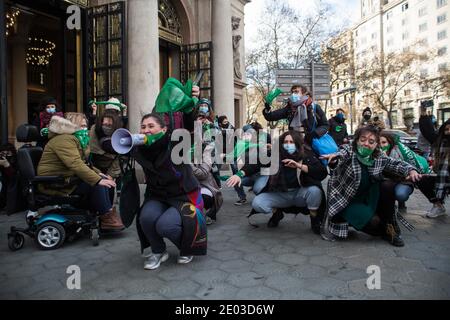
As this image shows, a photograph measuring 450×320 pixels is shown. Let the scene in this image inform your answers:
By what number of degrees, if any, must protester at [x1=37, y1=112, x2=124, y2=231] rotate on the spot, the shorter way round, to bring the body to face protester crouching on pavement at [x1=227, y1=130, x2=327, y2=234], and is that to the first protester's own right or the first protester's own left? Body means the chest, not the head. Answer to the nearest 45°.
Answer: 0° — they already face them

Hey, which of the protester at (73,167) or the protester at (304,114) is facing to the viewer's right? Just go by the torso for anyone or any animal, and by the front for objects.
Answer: the protester at (73,167)

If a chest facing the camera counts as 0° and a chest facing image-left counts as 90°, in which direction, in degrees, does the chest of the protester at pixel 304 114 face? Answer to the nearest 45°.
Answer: approximately 45°

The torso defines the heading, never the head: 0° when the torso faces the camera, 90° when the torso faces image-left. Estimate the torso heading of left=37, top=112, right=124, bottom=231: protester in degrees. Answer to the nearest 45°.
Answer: approximately 270°

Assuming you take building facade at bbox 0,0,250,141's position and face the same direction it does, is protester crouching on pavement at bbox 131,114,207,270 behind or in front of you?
in front

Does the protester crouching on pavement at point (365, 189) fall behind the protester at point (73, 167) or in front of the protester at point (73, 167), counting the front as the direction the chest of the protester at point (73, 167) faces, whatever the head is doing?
in front

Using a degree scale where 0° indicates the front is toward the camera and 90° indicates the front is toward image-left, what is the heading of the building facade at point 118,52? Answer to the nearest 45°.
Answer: approximately 315°

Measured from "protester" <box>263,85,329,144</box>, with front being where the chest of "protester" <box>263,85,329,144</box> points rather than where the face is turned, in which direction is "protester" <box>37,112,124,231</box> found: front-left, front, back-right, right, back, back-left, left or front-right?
front

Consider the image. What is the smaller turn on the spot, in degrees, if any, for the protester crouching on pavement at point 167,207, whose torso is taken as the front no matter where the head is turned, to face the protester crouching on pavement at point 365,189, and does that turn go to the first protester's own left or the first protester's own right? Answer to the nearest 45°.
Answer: approximately 135° to the first protester's own left

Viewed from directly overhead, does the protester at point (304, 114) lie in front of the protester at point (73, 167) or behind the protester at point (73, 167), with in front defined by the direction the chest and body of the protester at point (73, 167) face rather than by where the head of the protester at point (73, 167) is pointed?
in front

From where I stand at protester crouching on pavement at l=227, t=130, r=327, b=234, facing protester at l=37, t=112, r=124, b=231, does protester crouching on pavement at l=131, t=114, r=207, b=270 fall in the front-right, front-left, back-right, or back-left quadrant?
front-left

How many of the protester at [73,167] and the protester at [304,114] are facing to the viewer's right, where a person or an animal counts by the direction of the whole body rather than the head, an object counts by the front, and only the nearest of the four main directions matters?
1

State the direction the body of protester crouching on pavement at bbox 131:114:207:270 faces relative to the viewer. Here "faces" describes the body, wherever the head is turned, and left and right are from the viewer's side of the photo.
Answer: facing the viewer and to the left of the viewer

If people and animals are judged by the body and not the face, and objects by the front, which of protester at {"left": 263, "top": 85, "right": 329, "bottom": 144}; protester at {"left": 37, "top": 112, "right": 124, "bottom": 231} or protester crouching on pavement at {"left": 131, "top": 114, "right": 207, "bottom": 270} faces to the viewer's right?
protester at {"left": 37, "top": 112, "right": 124, "bottom": 231}

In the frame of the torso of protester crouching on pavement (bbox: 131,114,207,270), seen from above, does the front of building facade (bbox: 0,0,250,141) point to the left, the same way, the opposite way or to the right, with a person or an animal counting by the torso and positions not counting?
to the left
